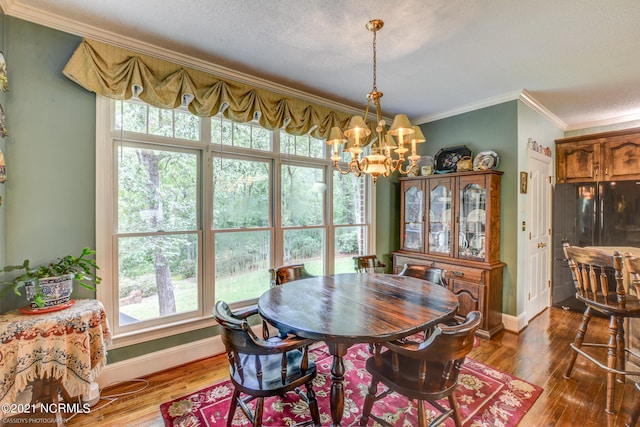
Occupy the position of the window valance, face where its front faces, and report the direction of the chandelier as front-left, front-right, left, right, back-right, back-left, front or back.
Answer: front

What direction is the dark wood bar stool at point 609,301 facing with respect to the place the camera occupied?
facing away from the viewer and to the right of the viewer

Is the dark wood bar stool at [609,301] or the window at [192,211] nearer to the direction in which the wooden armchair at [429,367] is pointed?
the window

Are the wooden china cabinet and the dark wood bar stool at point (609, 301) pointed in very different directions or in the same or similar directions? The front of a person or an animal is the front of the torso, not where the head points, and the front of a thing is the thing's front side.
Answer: very different directions

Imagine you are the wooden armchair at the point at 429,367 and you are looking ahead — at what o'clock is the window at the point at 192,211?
The window is roughly at 11 o'clock from the wooden armchair.

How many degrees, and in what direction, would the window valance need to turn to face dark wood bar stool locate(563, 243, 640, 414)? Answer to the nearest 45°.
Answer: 0° — it already faces it

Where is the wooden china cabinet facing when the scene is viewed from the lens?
facing the viewer and to the left of the viewer

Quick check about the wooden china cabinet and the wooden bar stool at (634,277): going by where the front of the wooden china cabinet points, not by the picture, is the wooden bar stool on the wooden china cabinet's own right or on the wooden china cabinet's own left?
on the wooden china cabinet's own left

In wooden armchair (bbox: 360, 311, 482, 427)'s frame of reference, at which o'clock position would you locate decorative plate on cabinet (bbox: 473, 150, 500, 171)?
The decorative plate on cabinet is roughly at 2 o'clock from the wooden armchair.

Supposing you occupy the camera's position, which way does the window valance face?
facing the viewer and to the right of the viewer

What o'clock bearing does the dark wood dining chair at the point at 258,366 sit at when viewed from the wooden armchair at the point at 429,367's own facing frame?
The dark wood dining chair is roughly at 10 o'clock from the wooden armchair.

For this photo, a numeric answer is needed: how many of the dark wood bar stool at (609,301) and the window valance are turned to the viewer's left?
0

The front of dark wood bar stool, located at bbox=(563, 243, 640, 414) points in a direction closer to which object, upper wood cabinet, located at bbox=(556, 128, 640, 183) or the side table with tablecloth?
the upper wood cabinet
